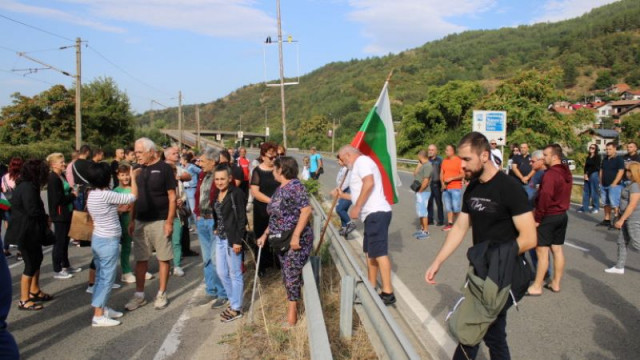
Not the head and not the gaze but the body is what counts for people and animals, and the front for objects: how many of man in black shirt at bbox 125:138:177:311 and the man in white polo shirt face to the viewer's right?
0

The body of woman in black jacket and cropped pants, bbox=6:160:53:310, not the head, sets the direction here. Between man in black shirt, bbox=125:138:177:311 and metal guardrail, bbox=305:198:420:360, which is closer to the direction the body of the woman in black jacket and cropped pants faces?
the man in black shirt

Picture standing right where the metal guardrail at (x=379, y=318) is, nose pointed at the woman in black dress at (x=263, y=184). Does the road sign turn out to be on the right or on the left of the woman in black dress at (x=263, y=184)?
right

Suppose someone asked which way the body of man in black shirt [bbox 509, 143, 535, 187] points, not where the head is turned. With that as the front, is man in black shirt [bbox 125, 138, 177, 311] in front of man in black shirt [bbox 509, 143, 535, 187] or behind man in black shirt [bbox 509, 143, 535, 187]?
in front

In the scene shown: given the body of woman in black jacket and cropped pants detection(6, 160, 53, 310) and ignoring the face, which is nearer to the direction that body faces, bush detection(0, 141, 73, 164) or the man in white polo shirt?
the man in white polo shirt

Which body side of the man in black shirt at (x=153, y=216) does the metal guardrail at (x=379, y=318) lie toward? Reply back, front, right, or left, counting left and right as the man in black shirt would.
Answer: left

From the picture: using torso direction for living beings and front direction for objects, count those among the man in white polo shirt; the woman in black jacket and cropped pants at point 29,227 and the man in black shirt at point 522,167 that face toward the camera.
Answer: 1

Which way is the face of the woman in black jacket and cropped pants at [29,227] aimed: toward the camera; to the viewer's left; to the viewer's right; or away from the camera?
away from the camera

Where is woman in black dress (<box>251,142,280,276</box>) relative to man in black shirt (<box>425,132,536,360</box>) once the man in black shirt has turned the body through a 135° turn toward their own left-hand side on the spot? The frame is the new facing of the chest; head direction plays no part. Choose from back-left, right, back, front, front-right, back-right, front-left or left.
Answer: back-left

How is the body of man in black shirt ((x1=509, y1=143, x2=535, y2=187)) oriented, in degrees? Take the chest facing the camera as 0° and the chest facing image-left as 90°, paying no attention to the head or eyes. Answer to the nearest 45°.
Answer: approximately 0°
